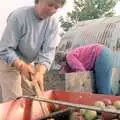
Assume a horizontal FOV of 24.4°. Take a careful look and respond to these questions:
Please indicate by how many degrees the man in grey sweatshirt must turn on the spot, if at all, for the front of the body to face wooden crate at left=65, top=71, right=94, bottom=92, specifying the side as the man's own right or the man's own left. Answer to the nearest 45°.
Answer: approximately 90° to the man's own left

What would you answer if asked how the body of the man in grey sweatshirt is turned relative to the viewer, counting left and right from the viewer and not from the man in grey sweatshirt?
facing the viewer and to the right of the viewer

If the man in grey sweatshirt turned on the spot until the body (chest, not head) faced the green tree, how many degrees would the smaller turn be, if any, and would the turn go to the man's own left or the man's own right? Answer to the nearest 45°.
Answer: approximately 135° to the man's own left

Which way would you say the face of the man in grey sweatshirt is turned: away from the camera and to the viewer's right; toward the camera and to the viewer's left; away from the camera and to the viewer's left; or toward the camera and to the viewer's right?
toward the camera and to the viewer's right

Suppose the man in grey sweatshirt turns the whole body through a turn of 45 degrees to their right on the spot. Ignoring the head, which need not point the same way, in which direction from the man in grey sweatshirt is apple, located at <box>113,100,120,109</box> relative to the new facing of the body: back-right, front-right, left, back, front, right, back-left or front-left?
front-left

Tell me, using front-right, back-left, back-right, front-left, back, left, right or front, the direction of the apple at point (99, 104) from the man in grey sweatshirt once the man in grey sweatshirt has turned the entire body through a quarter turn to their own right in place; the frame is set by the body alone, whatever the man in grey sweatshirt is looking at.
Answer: left
